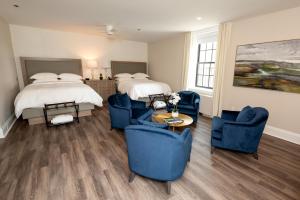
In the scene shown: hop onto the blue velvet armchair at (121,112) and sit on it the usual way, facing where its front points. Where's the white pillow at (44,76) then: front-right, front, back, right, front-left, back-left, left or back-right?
back

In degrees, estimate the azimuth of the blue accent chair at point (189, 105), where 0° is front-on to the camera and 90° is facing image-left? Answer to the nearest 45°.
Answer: approximately 45°

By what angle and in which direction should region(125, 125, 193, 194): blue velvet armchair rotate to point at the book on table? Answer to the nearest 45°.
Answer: approximately 45° to its left

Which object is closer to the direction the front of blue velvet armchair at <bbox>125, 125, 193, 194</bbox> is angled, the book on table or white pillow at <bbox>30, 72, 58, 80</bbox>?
the book on table

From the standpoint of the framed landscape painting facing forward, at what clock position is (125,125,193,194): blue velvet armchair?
The blue velvet armchair is roughly at 11 o'clock from the framed landscape painting.

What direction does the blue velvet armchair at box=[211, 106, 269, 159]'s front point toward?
to the viewer's left

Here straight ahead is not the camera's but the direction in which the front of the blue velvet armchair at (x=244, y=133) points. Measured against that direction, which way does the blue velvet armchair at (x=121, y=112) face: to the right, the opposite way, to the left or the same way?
the opposite way

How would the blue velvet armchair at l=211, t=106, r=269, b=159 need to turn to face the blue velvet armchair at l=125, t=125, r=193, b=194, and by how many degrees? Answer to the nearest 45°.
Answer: approximately 45° to its left

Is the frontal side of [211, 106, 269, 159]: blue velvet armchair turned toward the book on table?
yes

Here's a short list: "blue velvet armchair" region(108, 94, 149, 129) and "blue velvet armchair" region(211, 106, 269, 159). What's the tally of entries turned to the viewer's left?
1

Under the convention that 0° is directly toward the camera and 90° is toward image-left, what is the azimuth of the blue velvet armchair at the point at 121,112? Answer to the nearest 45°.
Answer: approximately 315°

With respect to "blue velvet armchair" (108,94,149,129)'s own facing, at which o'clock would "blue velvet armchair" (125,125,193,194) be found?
"blue velvet armchair" (125,125,193,194) is roughly at 1 o'clock from "blue velvet armchair" (108,94,149,129).

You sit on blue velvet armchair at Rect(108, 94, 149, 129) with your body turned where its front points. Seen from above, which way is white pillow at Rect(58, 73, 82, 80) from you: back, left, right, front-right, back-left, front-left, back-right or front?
back

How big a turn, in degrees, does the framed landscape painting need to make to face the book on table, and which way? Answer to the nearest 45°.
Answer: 0° — it already faces it
